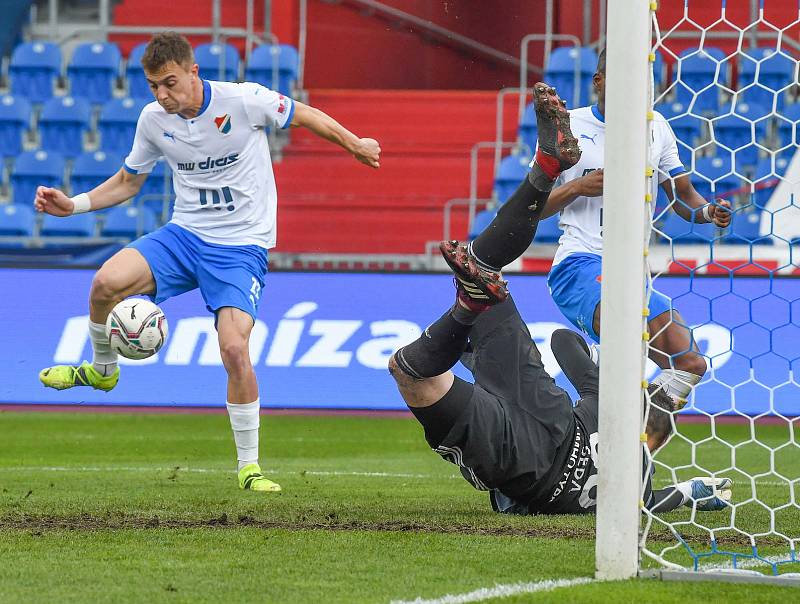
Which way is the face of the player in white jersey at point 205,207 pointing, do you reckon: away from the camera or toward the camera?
toward the camera

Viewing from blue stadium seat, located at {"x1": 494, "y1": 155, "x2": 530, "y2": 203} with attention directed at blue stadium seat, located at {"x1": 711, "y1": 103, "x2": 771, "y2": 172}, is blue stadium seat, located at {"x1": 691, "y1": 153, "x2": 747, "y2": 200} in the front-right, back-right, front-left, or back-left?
front-right

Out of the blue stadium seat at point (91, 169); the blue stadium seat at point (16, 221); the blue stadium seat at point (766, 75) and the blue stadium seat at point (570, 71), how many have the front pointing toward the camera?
4

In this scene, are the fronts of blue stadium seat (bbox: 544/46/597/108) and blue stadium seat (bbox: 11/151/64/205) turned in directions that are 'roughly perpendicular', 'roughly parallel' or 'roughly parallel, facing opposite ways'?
roughly parallel

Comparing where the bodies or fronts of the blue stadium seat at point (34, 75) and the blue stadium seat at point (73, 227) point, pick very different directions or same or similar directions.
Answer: same or similar directions

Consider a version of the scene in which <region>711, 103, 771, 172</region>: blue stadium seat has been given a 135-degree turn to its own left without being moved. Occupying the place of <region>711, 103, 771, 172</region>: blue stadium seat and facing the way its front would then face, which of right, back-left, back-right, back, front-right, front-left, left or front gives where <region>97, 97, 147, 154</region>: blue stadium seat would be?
back-left

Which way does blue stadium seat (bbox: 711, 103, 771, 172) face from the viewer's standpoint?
toward the camera

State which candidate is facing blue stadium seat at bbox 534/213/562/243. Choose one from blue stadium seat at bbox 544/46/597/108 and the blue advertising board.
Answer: blue stadium seat at bbox 544/46/597/108

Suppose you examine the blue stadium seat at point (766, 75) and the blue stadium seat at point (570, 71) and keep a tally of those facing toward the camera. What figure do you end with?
2

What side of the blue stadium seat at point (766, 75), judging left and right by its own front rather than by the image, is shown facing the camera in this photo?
front

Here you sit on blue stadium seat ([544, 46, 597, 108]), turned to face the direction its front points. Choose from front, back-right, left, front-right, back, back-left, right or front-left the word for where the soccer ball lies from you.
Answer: front

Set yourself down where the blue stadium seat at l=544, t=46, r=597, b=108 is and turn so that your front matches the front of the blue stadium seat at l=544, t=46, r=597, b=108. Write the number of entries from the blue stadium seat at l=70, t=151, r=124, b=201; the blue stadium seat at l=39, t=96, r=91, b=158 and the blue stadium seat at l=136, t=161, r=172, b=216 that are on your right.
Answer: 3

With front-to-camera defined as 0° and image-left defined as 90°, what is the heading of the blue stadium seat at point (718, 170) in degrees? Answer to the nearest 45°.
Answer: approximately 0°

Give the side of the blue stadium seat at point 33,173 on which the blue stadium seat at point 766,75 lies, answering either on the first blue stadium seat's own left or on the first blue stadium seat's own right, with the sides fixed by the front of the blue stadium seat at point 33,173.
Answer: on the first blue stadium seat's own left

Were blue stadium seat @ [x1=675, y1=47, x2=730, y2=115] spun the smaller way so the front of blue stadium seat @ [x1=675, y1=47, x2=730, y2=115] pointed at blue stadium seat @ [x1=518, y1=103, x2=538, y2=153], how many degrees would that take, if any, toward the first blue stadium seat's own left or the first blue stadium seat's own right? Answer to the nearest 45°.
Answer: approximately 90° to the first blue stadium seat's own right

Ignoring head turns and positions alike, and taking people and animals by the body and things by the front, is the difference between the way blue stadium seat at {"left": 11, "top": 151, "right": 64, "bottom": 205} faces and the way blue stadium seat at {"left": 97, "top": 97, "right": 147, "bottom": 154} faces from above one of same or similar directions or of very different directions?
same or similar directions
